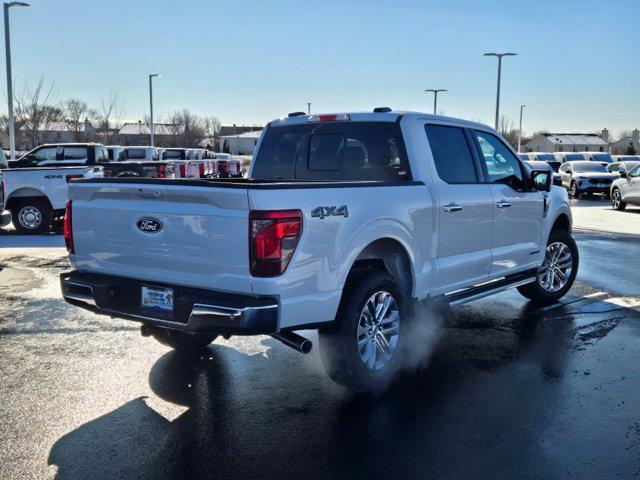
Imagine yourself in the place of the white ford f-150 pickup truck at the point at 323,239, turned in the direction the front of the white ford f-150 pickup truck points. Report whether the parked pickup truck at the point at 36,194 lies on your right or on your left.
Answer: on your left

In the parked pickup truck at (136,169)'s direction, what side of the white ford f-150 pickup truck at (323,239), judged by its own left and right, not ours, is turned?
left

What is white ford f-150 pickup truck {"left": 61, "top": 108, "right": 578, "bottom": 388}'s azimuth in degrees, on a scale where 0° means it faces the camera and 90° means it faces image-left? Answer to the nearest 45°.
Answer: approximately 225°

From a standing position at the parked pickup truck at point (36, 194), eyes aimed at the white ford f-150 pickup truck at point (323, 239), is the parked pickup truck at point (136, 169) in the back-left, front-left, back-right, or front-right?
back-left
